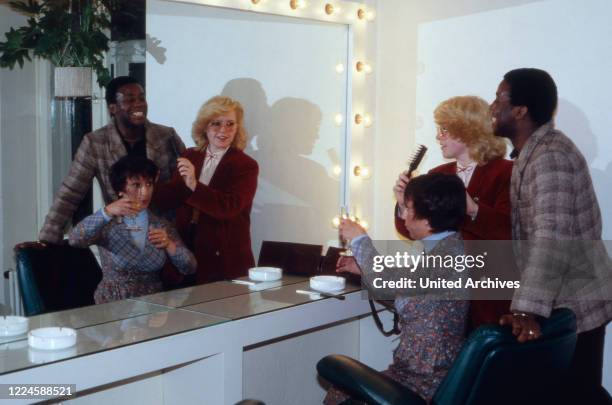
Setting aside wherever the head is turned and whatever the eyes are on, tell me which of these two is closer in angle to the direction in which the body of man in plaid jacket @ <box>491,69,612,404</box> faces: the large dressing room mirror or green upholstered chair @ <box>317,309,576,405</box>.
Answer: the large dressing room mirror

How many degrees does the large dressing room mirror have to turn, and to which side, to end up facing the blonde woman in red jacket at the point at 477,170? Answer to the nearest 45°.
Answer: approximately 45° to its left

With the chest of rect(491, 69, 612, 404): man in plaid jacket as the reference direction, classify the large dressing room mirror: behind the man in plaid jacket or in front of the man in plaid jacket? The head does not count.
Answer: in front

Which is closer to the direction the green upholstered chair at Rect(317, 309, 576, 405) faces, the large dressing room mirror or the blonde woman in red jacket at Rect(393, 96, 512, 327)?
the large dressing room mirror

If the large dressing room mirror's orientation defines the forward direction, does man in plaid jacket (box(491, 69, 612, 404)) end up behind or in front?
in front

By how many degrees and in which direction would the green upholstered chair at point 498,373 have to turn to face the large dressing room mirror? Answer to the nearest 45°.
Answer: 0° — it already faces it

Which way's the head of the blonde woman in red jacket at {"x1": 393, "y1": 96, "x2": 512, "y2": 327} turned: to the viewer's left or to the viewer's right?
to the viewer's left

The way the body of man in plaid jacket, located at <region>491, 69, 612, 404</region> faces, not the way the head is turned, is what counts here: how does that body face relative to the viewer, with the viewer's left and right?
facing to the left of the viewer

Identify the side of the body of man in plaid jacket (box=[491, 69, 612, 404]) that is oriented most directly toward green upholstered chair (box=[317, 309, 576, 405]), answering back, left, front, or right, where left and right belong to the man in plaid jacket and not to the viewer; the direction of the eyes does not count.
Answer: front

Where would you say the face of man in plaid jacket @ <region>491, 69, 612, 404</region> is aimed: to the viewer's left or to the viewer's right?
to the viewer's left

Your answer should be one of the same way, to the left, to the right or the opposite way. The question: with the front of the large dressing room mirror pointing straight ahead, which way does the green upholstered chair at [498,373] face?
the opposite way

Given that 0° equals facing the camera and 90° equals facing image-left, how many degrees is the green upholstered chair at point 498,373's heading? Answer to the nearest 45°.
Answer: approximately 135°

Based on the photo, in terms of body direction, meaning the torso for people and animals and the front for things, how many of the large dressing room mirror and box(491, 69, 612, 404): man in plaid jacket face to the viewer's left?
1
